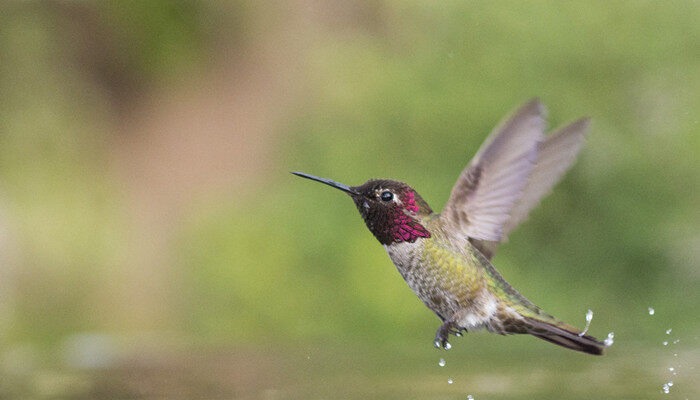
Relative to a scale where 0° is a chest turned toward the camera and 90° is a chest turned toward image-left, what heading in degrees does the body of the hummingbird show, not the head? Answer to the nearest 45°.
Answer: approximately 90°

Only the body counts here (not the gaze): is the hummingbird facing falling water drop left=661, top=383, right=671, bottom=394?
no
